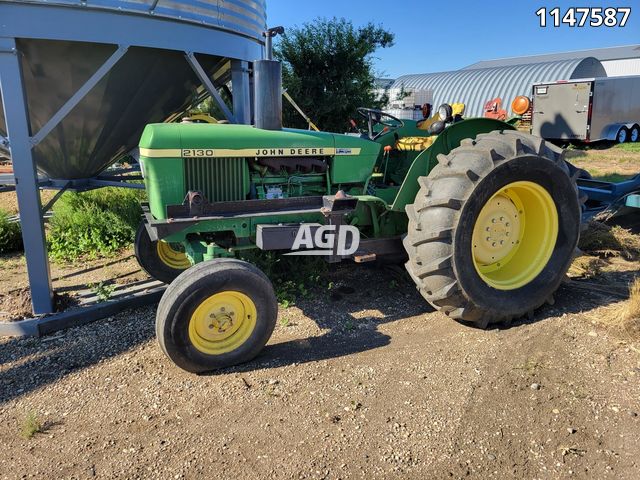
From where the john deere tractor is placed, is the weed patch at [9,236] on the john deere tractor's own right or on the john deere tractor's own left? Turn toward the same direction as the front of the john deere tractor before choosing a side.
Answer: on the john deere tractor's own right

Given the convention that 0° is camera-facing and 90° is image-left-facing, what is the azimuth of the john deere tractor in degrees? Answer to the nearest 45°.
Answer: approximately 45°

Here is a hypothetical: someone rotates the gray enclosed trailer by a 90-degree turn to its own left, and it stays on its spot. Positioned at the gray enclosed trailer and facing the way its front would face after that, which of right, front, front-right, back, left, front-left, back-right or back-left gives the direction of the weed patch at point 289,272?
back-left

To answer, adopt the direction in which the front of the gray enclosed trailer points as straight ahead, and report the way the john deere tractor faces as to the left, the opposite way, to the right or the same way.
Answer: the opposite way

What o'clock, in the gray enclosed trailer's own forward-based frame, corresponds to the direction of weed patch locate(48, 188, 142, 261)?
The weed patch is roughly at 5 o'clock from the gray enclosed trailer.

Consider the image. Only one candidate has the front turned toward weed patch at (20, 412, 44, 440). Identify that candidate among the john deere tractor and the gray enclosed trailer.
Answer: the john deere tractor

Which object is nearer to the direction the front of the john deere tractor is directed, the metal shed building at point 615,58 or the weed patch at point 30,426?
the weed patch
